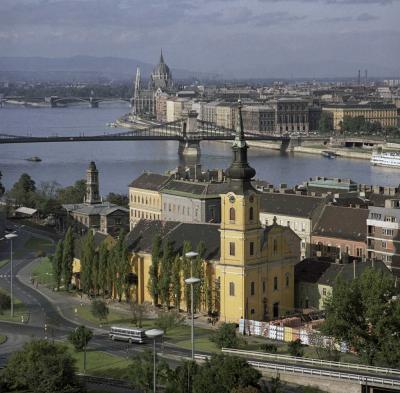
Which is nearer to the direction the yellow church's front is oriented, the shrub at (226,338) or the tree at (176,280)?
the shrub

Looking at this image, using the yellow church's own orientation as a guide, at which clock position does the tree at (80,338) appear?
The tree is roughly at 3 o'clock from the yellow church.

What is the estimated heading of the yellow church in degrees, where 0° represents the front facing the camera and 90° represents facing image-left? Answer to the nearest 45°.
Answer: approximately 315°

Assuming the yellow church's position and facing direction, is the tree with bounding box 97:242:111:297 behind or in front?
behind

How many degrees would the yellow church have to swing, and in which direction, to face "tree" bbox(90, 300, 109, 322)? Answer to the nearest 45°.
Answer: approximately 135° to its right

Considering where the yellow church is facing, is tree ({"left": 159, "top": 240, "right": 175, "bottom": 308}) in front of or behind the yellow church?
behind

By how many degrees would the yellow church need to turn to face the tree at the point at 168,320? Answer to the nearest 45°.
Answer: approximately 90° to its right
